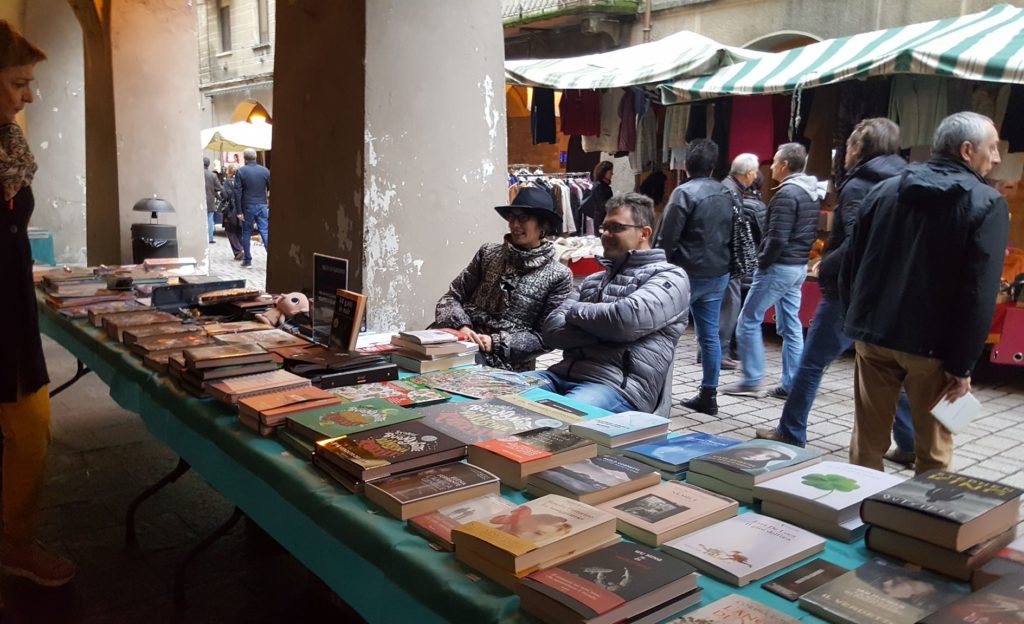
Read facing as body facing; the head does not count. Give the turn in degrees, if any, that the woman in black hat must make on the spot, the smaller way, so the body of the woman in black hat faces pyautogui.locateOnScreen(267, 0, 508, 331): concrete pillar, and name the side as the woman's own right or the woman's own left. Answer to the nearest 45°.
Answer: approximately 90° to the woman's own right

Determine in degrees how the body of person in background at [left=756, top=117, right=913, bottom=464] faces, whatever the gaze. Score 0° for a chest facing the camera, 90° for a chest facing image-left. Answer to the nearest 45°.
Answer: approximately 90°

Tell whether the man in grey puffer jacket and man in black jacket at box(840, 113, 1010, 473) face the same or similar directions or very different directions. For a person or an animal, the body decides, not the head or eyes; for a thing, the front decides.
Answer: very different directions

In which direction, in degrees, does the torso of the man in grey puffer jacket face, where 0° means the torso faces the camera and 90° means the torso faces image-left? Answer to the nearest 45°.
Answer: approximately 45°

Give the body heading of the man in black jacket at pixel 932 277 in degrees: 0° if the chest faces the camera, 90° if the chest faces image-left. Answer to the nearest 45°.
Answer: approximately 225°

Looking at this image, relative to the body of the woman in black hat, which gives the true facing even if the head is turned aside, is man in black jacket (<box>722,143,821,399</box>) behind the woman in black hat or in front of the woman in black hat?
behind
